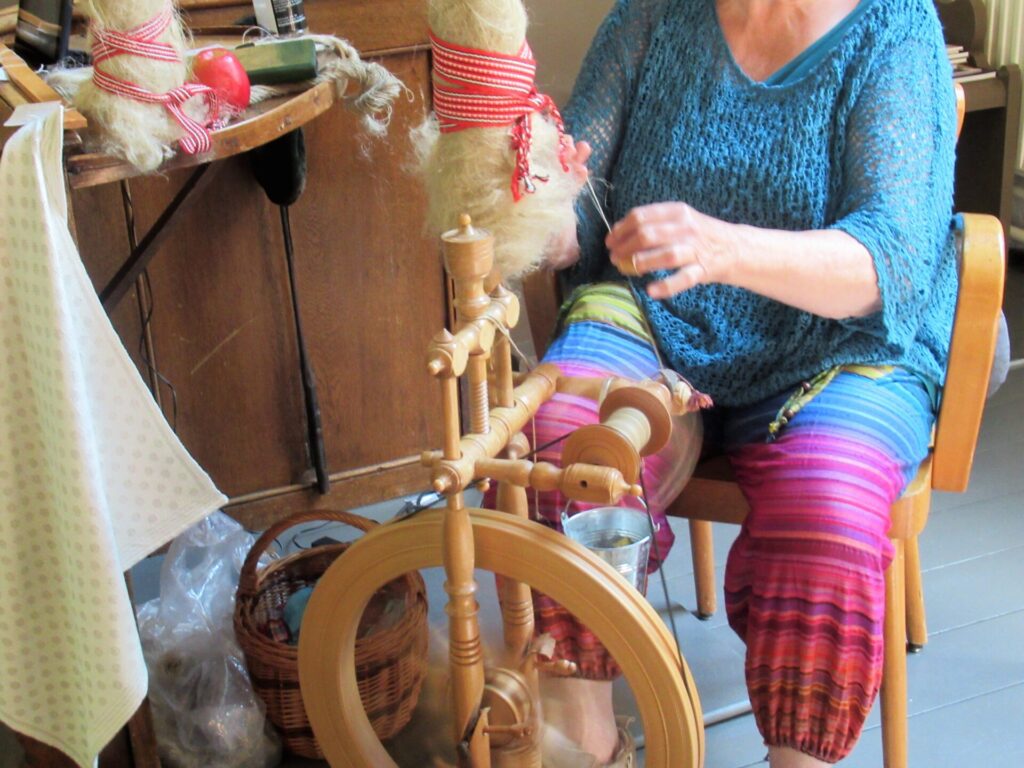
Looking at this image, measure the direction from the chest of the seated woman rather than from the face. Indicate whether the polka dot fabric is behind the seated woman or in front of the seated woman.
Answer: in front

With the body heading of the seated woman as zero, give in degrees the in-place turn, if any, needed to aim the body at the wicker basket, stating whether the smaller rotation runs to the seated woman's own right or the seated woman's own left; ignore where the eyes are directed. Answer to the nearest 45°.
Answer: approximately 45° to the seated woman's own right

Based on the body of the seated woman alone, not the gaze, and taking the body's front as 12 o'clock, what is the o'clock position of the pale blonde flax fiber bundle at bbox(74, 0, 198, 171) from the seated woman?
The pale blonde flax fiber bundle is roughly at 1 o'clock from the seated woman.

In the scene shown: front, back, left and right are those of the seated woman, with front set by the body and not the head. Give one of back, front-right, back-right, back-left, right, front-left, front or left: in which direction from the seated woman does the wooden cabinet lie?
right

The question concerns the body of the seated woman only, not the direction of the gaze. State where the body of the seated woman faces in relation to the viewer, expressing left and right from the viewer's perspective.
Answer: facing the viewer and to the left of the viewer
